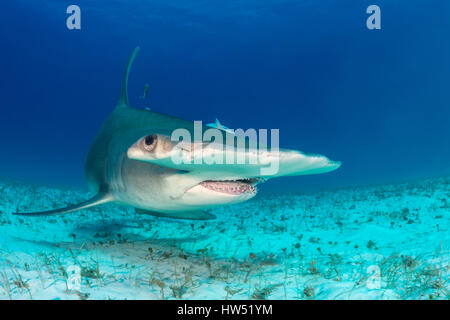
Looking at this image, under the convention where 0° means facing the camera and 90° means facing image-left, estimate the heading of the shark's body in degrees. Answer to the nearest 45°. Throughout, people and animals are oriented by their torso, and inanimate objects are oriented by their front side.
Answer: approximately 315°
